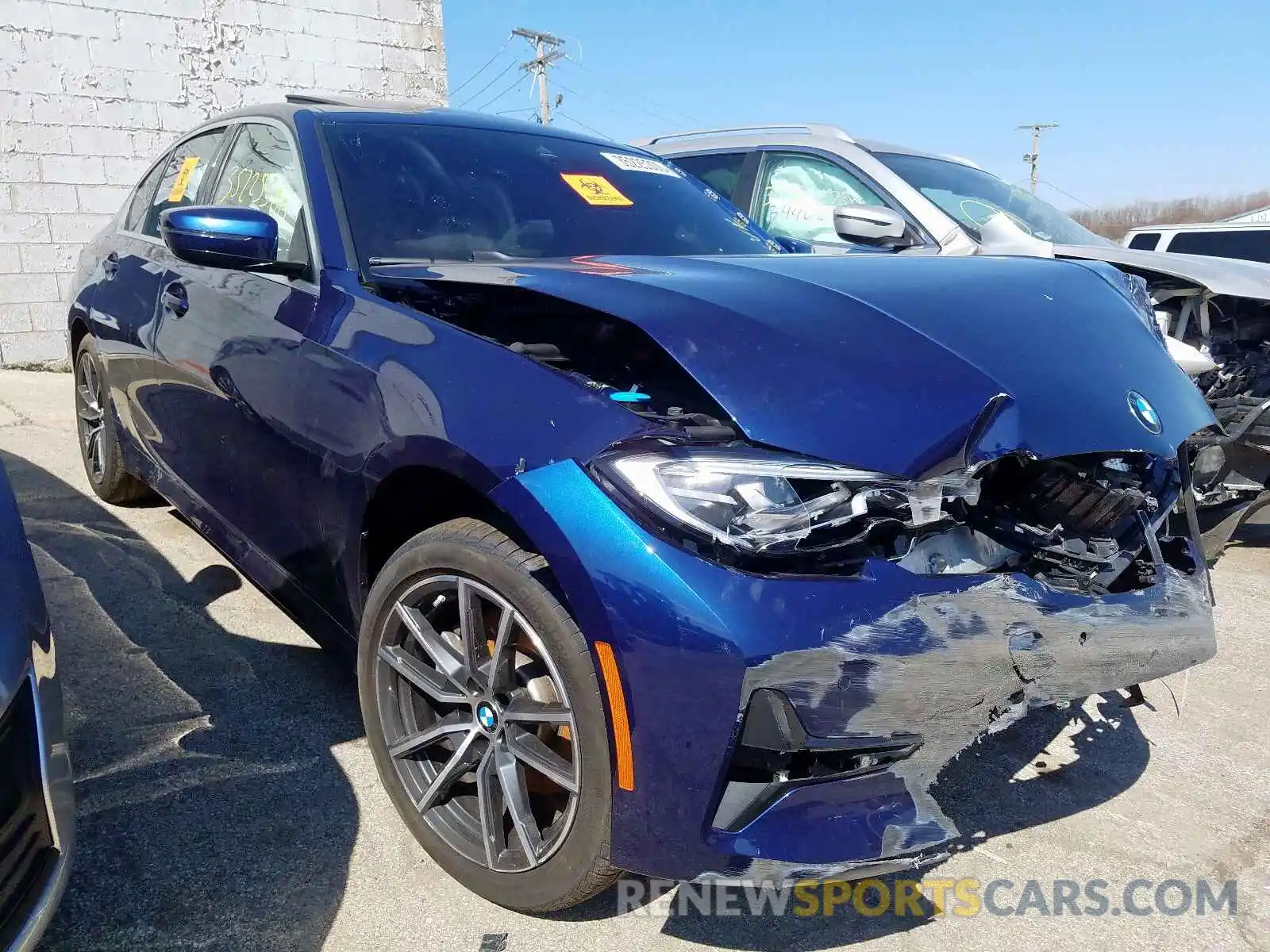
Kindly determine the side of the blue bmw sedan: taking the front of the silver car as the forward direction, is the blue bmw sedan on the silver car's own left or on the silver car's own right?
on the silver car's own right

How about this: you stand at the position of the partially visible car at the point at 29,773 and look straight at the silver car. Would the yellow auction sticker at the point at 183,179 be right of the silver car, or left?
left

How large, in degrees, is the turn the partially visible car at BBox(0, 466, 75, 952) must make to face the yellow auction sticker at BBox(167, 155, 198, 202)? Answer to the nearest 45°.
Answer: approximately 135° to its left

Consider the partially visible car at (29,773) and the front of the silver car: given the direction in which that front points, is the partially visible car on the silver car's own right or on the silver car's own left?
on the silver car's own right

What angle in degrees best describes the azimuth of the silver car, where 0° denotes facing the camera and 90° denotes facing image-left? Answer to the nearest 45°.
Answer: approximately 315°

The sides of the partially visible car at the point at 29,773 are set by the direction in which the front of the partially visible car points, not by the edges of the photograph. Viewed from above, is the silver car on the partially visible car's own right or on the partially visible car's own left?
on the partially visible car's own left

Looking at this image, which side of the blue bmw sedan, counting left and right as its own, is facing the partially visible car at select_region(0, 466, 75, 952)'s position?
right

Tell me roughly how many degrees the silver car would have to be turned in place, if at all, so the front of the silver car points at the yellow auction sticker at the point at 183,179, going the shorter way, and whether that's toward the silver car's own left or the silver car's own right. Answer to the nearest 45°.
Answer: approximately 90° to the silver car's own right

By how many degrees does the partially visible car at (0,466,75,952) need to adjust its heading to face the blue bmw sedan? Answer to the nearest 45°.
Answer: approximately 45° to its left

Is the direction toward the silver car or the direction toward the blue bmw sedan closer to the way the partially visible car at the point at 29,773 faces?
the blue bmw sedan
